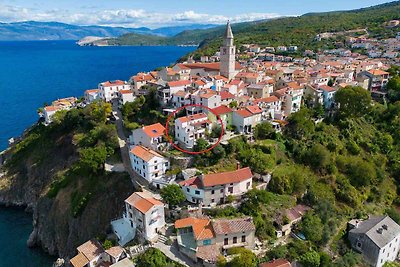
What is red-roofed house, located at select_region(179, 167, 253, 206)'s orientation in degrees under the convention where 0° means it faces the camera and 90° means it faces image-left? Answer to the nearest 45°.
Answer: approximately 315°

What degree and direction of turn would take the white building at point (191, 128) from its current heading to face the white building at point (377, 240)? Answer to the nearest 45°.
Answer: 0° — it already faces it

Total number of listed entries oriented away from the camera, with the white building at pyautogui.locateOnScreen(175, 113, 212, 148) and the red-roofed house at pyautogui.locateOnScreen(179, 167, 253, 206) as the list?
0

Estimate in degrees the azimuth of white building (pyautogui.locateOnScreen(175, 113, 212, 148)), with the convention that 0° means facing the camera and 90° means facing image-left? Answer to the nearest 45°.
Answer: approximately 315°

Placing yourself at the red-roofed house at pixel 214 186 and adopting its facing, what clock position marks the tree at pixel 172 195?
The tree is roughly at 4 o'clock from the red-roofed house.

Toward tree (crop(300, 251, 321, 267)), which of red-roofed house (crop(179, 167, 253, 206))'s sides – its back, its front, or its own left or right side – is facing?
front

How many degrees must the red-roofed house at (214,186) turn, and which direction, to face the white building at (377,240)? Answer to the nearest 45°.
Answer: approximately 45° to its left

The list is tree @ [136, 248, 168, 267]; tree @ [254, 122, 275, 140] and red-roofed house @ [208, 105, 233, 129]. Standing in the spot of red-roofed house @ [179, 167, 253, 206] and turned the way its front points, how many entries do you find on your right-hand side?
1

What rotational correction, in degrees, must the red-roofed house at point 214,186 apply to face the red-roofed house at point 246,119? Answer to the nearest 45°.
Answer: approximately 135° to its left

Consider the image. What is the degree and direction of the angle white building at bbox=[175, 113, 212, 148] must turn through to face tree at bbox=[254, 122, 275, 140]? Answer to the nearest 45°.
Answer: approximately 45° to its left

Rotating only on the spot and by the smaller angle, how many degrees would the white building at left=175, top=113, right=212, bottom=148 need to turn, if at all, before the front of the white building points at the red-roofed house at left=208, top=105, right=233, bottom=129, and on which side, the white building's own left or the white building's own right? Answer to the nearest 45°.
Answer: approximately 90° to the white building's own left

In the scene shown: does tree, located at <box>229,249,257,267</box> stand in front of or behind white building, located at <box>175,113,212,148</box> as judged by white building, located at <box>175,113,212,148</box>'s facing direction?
in front

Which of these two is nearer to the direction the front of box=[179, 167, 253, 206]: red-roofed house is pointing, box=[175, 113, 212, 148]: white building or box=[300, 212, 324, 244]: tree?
the tree

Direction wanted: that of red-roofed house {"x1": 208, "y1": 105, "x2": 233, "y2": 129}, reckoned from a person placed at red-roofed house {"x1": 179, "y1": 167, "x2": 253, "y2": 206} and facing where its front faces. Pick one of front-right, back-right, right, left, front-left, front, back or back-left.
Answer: back-left

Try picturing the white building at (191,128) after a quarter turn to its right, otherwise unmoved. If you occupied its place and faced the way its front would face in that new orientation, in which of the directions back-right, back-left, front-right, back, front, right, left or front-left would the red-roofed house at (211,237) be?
front-left

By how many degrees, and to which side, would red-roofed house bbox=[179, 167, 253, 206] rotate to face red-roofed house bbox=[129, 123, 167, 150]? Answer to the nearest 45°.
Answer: approximately 180°
